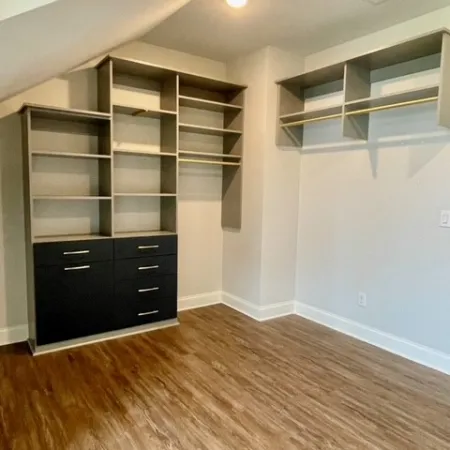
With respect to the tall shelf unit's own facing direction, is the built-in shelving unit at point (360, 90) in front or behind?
in front

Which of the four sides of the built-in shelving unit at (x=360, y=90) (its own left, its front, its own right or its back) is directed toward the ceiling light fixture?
front

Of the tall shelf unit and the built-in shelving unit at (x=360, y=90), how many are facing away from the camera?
0

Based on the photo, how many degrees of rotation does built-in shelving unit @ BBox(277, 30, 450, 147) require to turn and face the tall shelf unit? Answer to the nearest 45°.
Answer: approximately 45° to its right

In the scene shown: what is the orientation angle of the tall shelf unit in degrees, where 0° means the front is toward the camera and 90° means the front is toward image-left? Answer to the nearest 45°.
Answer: approximately 315°
